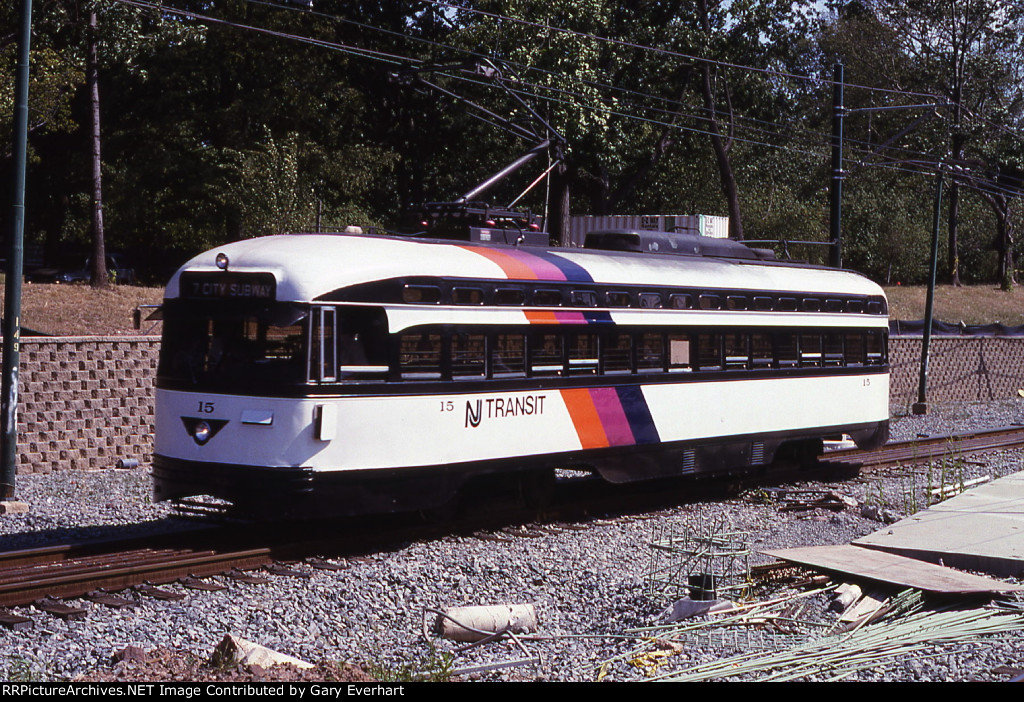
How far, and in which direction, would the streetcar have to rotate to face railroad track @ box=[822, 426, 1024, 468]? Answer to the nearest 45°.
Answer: approximately 180°

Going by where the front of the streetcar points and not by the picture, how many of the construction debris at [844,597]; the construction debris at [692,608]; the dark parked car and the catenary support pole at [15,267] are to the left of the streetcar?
2

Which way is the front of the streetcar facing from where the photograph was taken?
facing the viewer and to the left of the viewer

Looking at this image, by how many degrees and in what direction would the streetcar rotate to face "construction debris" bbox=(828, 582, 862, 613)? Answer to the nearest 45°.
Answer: approximately 90° to its left

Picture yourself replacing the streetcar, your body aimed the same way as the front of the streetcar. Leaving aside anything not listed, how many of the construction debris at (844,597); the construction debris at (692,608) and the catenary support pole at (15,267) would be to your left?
2

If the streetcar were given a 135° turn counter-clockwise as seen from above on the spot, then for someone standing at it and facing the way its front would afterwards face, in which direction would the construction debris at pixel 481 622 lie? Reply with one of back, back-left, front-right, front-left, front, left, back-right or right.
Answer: right

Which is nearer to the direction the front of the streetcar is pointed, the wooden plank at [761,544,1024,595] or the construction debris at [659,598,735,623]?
the construction debris
